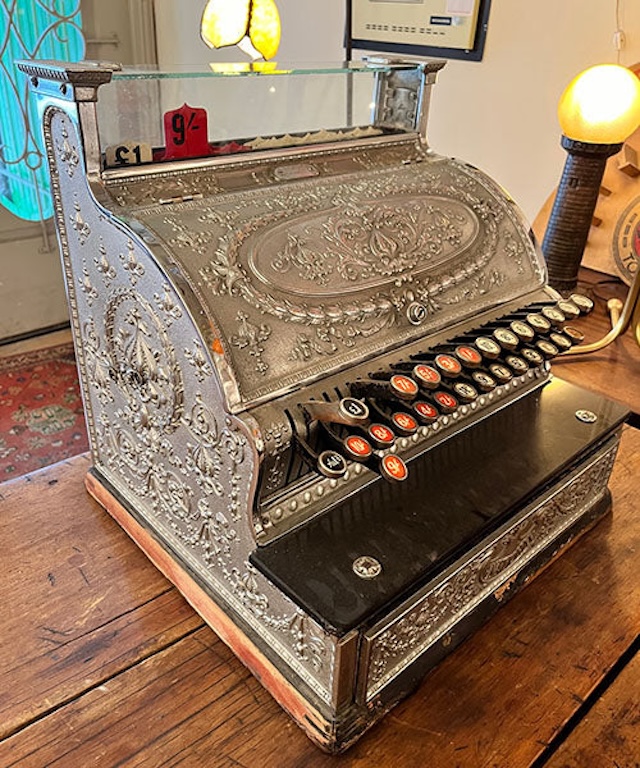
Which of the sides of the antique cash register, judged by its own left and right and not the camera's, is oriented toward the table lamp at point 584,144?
left

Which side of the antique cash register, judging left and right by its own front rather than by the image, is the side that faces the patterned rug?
back

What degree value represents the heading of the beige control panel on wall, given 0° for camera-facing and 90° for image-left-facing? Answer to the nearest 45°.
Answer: approximately 0°

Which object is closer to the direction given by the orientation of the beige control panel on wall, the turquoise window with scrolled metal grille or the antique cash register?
the antique cash register

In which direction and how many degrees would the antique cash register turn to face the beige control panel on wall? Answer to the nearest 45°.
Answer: approximately 135° to its left

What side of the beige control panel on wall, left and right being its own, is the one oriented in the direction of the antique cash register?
front

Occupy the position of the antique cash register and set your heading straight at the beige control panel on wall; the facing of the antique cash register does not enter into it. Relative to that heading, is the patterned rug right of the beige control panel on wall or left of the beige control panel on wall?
left

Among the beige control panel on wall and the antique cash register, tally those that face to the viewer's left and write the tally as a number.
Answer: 0

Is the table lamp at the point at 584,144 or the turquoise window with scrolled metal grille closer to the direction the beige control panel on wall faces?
the table lamp
